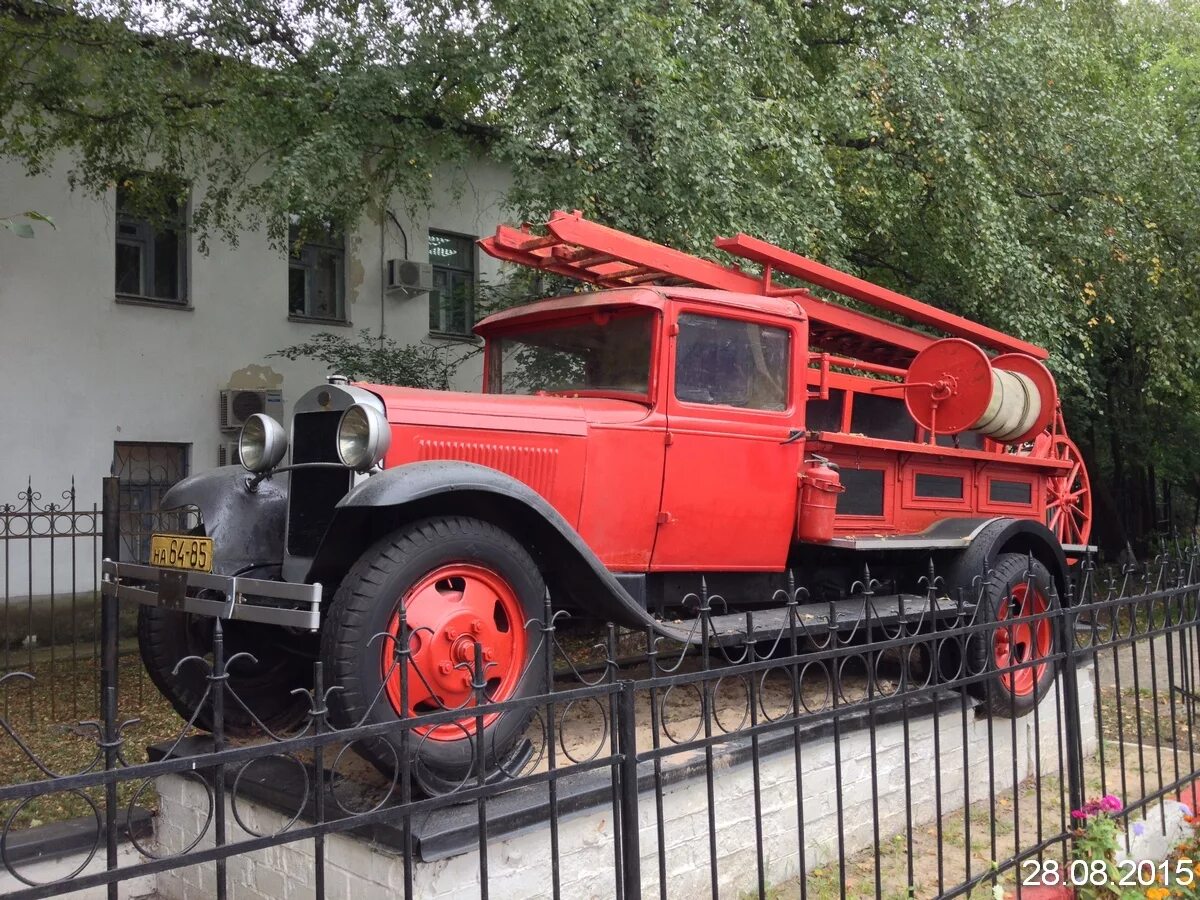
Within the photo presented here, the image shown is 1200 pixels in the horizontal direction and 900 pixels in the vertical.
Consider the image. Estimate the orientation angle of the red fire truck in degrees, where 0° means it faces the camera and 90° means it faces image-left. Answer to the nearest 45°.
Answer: approximately 45°

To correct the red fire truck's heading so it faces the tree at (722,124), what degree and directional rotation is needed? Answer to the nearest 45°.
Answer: approximately 135° to its right

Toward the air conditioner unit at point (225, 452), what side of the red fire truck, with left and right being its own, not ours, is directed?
right

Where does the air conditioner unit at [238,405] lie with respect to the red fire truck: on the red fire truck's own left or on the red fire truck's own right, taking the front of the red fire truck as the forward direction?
on the red fire truck's own right

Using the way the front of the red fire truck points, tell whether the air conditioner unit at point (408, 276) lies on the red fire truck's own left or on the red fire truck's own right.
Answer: on the red fire truck's own right
